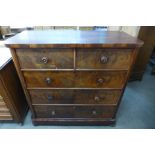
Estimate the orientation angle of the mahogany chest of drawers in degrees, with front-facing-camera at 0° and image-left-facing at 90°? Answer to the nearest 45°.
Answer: approximately 0°

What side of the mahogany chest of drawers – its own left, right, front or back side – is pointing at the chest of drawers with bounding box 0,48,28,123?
right
